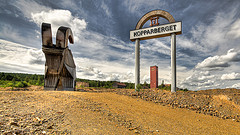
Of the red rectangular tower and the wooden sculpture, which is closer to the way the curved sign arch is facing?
the wooden sculpture

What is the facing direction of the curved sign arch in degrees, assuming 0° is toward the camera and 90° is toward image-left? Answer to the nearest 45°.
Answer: approximately 45°

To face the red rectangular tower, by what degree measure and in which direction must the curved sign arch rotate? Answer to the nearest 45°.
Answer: approximately 135° to its right

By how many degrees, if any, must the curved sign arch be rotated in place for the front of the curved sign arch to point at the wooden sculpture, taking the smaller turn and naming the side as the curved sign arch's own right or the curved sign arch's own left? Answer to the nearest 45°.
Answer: approximately 45° to the curved sign arch's own right
